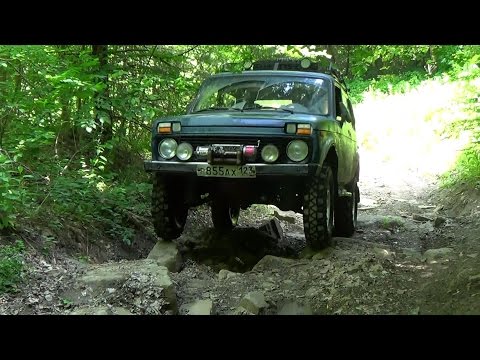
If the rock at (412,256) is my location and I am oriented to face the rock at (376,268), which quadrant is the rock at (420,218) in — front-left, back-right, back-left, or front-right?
back-right

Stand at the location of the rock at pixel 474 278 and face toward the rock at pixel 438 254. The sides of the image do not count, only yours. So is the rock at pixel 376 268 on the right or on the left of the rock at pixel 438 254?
left

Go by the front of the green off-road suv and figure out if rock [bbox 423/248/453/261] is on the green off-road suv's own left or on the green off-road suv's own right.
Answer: on the green off-road suv's own left

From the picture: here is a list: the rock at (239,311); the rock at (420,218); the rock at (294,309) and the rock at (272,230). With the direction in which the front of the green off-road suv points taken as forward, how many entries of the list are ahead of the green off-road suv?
2

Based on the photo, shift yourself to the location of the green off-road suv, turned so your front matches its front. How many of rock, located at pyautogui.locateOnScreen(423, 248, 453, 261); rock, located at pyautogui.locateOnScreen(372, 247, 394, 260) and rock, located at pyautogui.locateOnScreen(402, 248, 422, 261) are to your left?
3

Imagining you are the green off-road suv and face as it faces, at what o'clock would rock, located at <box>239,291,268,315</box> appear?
The rock is roughly at 12 o'clock from the green off-road suv.

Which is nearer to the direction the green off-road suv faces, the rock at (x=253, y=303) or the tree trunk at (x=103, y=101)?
the rock

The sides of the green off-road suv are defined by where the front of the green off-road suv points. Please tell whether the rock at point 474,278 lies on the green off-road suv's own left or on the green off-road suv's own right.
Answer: on the green off-road suv's own left

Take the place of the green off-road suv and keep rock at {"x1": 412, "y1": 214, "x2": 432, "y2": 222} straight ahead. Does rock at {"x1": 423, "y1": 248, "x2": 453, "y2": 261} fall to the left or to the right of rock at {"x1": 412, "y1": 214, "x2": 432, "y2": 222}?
right
